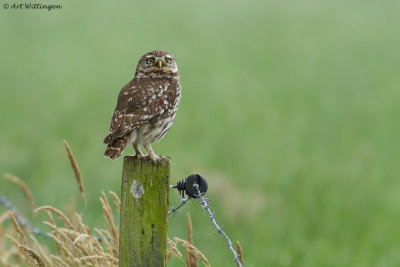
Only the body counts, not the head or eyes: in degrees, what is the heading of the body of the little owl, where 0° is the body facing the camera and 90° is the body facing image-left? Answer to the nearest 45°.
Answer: approximately 270°
